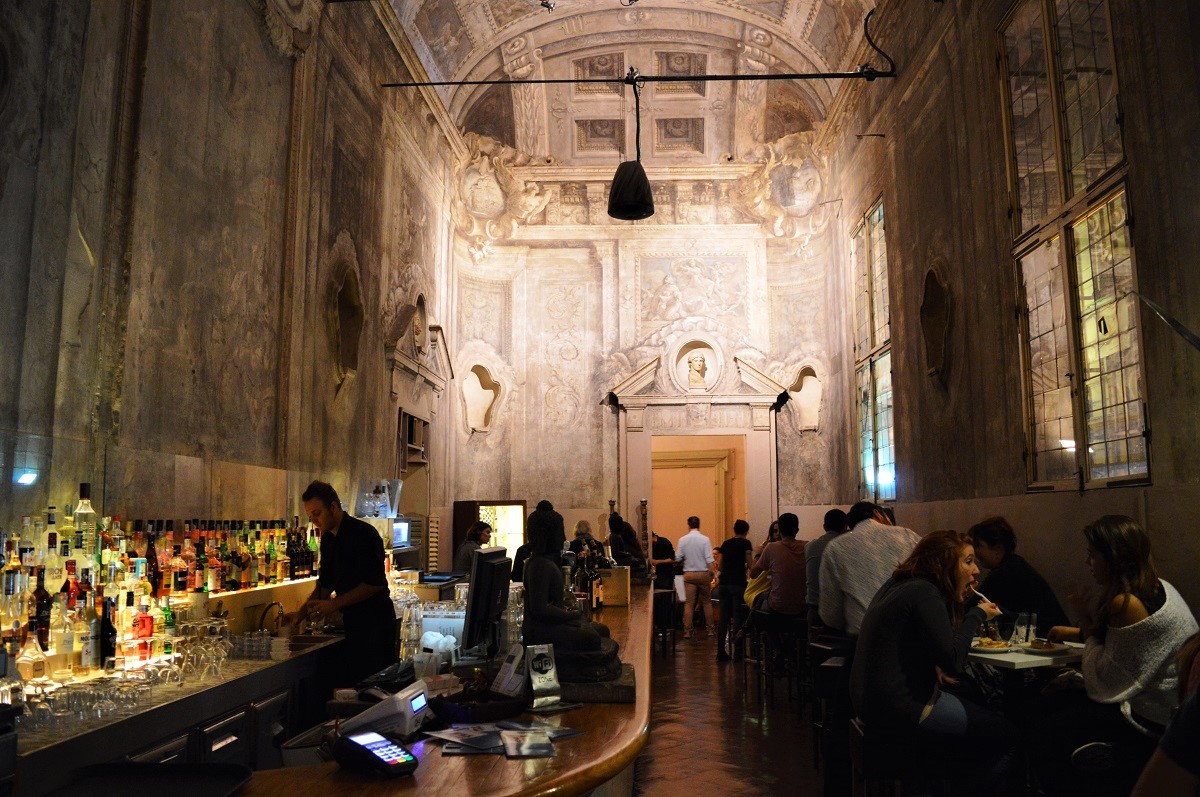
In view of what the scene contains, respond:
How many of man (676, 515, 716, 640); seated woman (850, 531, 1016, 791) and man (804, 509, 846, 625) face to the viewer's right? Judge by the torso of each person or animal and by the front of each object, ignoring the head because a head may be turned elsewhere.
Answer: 1

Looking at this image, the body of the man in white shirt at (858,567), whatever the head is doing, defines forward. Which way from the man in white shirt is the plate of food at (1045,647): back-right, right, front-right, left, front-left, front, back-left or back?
right

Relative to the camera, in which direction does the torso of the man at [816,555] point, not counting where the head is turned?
away from the camera

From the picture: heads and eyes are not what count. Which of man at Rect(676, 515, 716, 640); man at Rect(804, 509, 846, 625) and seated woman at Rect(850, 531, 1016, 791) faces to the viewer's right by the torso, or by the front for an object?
the seated woman

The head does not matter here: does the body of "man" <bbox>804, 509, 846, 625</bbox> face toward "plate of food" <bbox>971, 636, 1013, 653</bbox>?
no

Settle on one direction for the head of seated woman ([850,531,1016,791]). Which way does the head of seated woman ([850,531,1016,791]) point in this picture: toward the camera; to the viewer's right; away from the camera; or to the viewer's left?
to the viewer's right

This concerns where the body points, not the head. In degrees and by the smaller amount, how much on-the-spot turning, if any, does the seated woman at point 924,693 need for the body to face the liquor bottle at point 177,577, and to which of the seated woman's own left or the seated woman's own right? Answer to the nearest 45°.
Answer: approximately 180°

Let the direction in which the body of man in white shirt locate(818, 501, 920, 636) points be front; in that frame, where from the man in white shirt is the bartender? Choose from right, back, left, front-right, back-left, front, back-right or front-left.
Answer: back

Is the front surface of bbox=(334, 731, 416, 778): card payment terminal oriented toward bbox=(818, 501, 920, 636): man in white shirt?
no

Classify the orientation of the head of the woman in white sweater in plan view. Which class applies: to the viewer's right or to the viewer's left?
to the viewer's left

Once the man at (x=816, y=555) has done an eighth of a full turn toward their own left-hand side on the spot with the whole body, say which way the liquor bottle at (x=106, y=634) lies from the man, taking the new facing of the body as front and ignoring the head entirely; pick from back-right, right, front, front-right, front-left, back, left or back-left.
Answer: left
